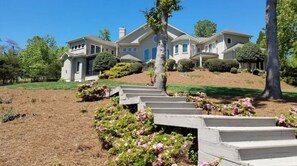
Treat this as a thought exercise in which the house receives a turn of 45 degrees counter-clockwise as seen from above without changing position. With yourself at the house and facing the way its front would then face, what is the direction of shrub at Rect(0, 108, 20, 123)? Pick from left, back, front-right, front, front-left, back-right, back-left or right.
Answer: front-right

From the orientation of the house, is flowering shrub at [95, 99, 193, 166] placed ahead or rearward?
ahead

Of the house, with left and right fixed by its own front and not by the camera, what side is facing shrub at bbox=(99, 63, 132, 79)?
front

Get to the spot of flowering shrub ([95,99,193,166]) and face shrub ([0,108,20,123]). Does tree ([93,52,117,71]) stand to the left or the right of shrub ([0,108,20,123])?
right

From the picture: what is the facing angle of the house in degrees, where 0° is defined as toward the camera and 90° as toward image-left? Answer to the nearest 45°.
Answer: approximately 0°

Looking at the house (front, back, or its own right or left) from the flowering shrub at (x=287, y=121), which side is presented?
front

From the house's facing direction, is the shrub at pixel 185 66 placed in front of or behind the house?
in front

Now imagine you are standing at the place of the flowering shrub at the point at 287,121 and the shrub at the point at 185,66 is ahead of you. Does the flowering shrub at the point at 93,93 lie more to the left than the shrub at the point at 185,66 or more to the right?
left

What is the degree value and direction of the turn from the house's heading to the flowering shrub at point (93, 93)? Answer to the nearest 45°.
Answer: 0° — it already faces it
